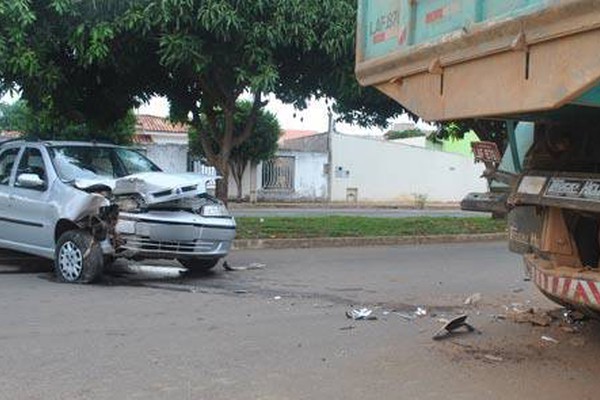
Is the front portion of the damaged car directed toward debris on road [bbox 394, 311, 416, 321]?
yes

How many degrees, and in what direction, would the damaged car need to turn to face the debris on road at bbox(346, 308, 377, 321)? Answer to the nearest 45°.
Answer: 0° — it already faces it

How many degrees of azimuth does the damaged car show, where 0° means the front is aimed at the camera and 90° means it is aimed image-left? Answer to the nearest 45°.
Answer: approximately 315°

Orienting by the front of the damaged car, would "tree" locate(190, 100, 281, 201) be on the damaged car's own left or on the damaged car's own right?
on the damaged car's own left

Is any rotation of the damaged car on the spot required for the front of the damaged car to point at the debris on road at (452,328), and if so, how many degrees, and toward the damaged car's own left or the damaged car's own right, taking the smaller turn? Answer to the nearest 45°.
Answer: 0° — it already faces it

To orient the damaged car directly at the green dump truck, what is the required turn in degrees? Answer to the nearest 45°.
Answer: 0° — it already faces it

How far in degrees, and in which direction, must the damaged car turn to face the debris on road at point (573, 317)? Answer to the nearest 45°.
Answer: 0° — it already faces it
